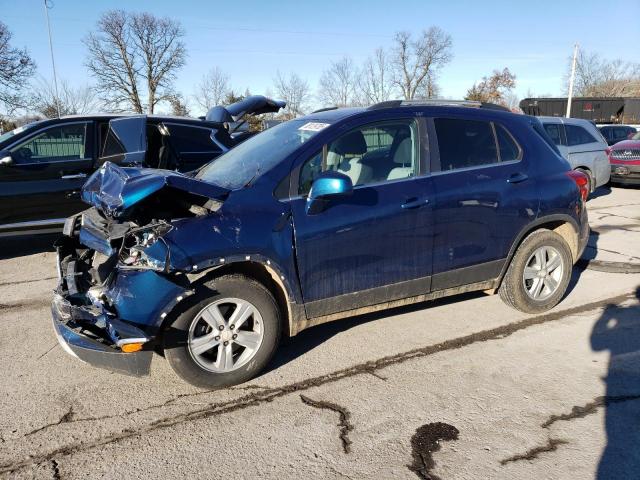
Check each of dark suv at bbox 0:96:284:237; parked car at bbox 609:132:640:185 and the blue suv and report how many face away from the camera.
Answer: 0

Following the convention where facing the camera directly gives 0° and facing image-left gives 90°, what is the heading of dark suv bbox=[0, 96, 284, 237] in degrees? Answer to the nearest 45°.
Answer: approximately 90°

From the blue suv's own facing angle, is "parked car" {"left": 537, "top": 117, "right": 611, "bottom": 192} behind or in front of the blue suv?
behind

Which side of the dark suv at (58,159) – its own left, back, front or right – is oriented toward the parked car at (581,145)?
back

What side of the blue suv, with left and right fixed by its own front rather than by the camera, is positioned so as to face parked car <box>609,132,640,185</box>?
back

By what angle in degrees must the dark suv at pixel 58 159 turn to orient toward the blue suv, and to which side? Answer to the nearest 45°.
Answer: approximately 135° to its left

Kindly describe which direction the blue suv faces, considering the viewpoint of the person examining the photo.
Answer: facing the viewer and to the left of the viewer

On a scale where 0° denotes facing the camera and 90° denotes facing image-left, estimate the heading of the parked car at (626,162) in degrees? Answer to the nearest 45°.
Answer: approximately 45°

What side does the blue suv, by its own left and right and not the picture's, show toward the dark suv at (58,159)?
right

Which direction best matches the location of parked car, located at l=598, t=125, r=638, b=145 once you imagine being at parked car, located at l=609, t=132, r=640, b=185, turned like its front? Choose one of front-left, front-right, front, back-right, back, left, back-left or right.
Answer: back-right

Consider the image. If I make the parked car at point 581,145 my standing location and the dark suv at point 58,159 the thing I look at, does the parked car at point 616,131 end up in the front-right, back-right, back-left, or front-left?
back-right

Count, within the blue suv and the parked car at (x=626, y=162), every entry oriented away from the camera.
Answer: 0
